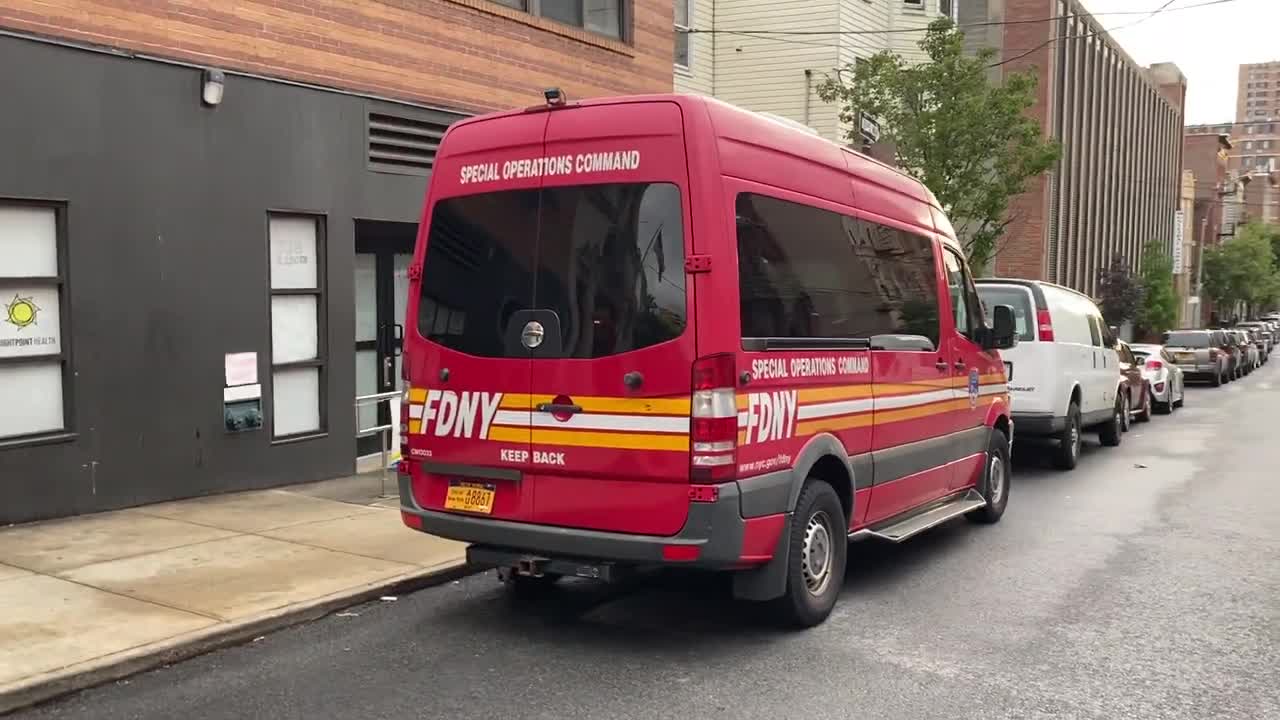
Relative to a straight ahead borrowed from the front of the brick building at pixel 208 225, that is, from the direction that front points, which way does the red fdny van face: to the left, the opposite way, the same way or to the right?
to the left

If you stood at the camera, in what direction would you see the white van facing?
facing away from the viewer and to the right of the viewer

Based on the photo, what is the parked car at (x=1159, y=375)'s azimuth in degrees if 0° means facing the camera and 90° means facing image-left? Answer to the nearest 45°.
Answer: approximately 225°

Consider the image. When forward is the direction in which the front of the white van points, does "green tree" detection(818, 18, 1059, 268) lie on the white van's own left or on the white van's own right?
on the white van's own left

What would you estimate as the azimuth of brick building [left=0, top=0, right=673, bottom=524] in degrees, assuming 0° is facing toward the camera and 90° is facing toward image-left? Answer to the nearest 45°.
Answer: approximately 315°

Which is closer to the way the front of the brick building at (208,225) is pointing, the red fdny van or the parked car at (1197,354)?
the red fdny van

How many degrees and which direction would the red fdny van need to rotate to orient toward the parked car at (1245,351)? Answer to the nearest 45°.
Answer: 0° — it already faces it

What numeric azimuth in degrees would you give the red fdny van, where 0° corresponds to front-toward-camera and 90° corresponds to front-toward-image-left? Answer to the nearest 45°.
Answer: approximately 225°

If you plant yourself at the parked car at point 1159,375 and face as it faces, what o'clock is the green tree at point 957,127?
The green tree is roughly at 6 o'clock from the parked car.
